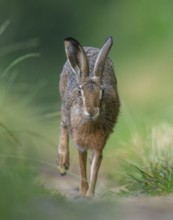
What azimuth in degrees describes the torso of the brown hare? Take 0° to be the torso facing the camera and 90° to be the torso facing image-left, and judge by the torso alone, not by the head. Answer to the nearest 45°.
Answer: approximately 0°
